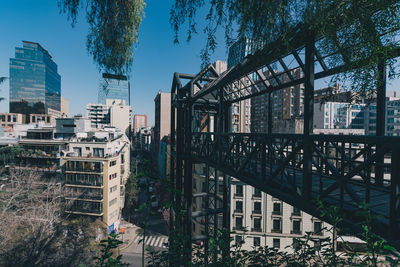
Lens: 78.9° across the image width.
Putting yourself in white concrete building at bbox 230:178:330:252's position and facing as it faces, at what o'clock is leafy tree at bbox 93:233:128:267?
The leafy tree is roughly at 12 o'clock from the white concrete building.

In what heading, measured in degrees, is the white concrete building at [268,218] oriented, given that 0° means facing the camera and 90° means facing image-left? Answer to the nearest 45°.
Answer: approximately 0°

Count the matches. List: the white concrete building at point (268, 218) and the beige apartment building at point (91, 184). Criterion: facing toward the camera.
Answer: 2

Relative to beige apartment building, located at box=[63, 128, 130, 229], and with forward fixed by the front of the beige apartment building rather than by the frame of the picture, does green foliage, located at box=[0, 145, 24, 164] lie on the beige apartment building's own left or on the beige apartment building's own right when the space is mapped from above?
on the beige apartment building's own right

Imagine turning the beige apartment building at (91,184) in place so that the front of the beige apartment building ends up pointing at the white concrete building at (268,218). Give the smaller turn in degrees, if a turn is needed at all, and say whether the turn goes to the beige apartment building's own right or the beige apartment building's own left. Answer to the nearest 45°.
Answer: approximately 45° to the beige apartment building's own left

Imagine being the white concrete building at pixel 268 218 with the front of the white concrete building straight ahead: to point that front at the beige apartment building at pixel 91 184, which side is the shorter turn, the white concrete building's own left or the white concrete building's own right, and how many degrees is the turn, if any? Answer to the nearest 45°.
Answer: approximately 90° to the white concrete building's own right

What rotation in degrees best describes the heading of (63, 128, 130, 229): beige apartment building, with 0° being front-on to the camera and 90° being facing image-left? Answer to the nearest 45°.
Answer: approximately 0°
